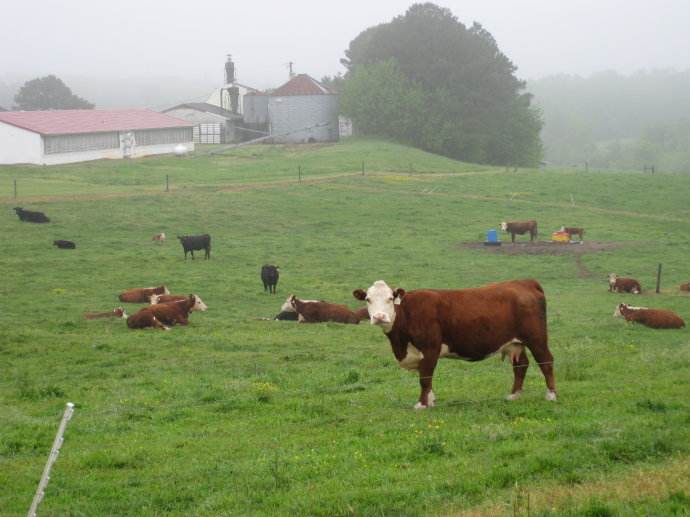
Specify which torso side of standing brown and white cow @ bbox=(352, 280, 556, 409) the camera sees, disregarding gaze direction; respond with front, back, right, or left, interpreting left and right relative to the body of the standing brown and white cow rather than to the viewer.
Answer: left

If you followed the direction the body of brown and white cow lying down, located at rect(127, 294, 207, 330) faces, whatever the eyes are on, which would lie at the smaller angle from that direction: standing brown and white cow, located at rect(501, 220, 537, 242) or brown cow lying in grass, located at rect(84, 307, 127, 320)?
the standing brown and white cow

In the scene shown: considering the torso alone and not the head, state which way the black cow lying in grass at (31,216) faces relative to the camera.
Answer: to the viewer's left

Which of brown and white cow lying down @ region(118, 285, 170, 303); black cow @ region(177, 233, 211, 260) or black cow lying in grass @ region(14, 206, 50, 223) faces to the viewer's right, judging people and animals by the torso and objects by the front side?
the brown and white cow lying down

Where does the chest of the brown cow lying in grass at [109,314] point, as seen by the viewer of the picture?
to the viewer's right

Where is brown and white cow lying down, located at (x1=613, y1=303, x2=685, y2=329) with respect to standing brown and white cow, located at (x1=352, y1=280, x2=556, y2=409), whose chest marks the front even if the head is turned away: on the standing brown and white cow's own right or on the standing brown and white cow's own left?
on the standing brown and white cow's own right

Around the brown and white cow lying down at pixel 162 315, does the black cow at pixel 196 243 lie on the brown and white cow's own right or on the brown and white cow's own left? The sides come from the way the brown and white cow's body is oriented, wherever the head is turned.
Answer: on the brown and white cow's own left

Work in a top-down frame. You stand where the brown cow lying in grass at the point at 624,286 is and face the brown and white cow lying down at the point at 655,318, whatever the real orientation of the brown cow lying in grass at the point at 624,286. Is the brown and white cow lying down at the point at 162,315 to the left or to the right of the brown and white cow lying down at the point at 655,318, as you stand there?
right

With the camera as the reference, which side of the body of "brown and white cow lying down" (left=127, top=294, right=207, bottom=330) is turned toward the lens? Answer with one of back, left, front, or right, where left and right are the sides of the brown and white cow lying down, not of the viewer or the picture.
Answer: right

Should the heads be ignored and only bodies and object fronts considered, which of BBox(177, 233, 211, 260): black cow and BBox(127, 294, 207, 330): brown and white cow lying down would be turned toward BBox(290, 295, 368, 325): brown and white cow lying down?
BBox(127, 294, 207, 330): brown and white cow lying down

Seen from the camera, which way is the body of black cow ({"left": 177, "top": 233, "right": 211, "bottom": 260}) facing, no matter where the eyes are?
to the viewer's left

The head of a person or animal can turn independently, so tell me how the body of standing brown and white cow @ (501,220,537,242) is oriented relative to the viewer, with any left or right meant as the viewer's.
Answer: facing to the left of the viewer

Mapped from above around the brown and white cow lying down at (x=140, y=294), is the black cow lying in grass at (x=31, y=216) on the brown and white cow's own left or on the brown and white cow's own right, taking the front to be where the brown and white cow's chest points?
on the brown and white cow's own left
